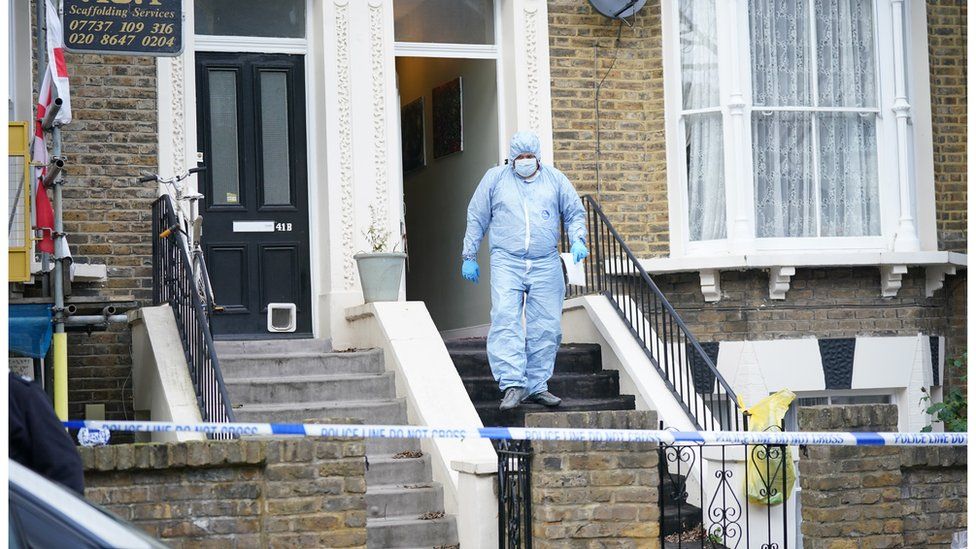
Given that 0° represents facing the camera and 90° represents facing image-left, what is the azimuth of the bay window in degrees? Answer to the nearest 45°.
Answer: approximately 0°

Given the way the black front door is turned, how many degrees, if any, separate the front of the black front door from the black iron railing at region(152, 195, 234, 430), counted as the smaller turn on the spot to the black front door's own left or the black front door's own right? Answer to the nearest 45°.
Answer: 0° — it already faces it

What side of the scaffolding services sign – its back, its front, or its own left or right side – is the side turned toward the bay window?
left

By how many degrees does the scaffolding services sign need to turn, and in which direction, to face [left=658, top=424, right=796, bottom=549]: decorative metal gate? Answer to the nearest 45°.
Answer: approximately 90° to its left

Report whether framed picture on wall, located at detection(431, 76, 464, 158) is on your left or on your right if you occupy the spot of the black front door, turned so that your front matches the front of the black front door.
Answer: on your left

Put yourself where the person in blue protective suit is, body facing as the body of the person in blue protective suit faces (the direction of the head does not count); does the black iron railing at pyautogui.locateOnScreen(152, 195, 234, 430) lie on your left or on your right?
on your right

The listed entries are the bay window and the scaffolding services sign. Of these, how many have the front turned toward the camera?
2
